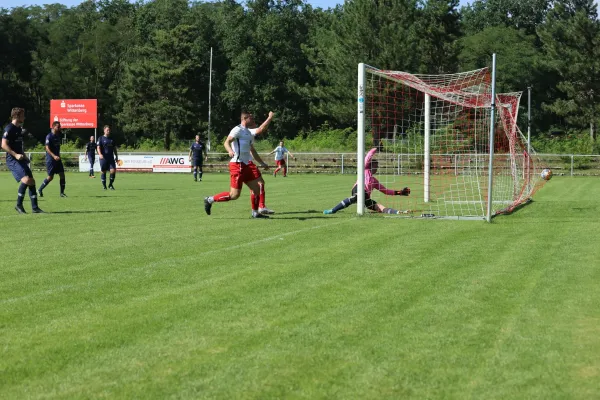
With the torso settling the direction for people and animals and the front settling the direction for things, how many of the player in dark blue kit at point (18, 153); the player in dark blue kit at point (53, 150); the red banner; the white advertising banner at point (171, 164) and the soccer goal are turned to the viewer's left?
1

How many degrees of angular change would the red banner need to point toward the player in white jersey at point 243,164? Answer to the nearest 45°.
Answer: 0° — it already faces them

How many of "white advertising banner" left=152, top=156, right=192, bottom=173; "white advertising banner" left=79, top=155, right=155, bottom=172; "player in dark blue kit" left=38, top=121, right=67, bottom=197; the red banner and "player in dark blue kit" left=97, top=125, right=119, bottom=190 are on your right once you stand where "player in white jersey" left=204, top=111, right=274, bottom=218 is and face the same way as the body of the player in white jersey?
0

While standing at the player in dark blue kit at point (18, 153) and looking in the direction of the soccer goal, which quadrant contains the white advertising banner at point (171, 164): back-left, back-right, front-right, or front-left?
front-left

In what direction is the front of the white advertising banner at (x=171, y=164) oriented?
toward the camera

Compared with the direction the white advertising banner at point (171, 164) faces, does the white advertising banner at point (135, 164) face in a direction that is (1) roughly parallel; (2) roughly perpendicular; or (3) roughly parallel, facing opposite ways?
roughly parallel

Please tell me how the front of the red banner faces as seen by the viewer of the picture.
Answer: facing the viewer

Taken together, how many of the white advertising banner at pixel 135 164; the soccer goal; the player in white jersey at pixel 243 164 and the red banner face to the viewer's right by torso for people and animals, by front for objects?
1

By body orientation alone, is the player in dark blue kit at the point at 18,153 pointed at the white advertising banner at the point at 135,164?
no

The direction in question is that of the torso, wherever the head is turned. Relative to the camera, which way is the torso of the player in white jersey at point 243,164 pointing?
to the viewer's right

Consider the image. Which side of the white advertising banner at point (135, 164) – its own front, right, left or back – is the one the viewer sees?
front
